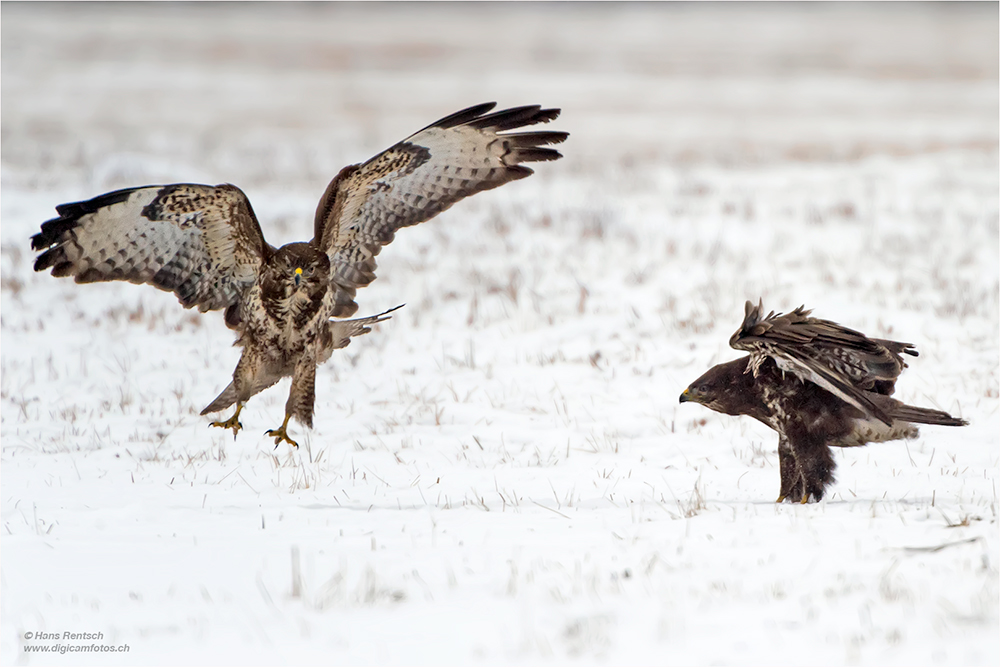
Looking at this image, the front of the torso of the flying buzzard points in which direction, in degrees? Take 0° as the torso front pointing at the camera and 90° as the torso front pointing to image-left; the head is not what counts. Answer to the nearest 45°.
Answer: approximately 0°

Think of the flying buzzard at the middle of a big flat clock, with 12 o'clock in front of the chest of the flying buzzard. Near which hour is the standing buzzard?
The standing buzzard is roughly at 10 o'clock from the flying buzzard.

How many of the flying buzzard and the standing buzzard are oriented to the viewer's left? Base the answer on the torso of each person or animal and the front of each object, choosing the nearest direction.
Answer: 1

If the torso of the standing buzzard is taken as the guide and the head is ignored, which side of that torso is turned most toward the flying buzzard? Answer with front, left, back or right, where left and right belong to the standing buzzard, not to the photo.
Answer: front

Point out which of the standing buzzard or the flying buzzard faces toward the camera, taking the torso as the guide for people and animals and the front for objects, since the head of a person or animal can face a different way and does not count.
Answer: the flying buzzard

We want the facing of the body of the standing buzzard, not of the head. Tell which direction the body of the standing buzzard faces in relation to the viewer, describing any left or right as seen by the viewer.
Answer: facing to the left of the viewer
